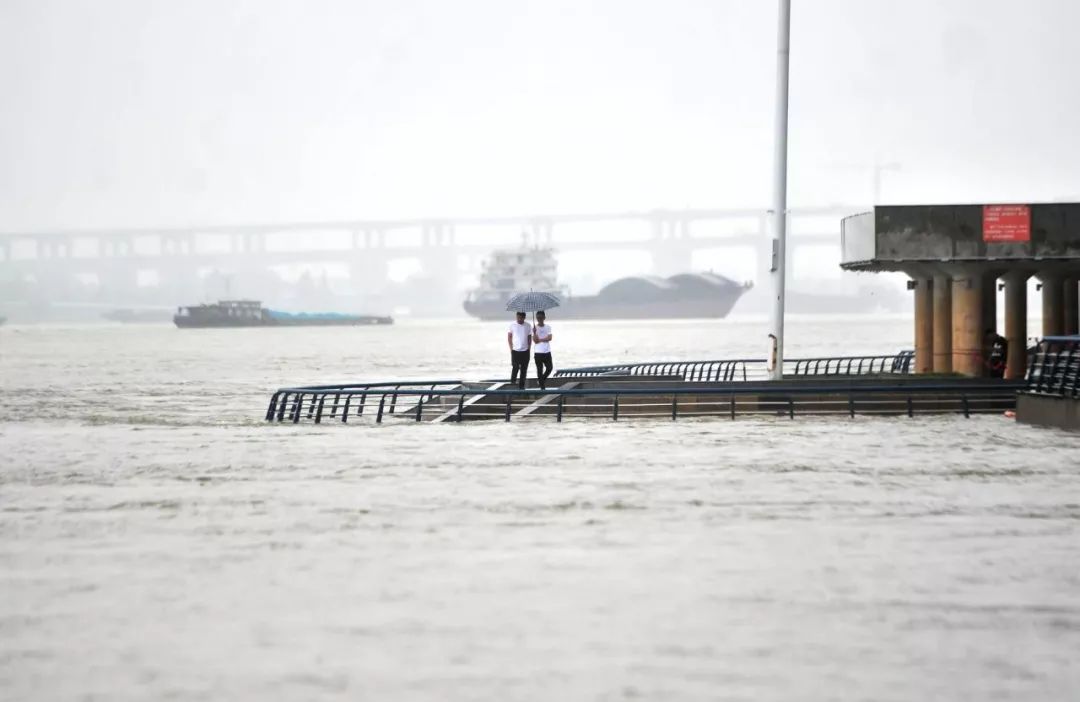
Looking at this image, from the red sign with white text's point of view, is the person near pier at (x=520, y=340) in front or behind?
in front

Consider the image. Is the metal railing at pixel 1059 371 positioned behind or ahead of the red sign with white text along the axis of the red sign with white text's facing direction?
ahead

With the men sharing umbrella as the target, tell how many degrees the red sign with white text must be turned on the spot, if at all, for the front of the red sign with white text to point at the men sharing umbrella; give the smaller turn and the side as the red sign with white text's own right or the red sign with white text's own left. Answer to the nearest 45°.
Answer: approximately 45° to the red sign with white text's own right

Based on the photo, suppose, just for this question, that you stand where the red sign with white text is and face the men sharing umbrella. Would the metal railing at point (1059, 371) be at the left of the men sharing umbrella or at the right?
left

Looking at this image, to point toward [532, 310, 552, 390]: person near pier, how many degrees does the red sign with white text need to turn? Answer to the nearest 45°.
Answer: approximately 45° to its right

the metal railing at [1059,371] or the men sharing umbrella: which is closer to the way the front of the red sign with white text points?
the metal railing

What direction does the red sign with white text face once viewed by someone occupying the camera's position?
facing the viewer

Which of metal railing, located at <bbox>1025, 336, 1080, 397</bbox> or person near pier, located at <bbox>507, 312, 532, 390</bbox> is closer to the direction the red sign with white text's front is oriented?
the metal railing
